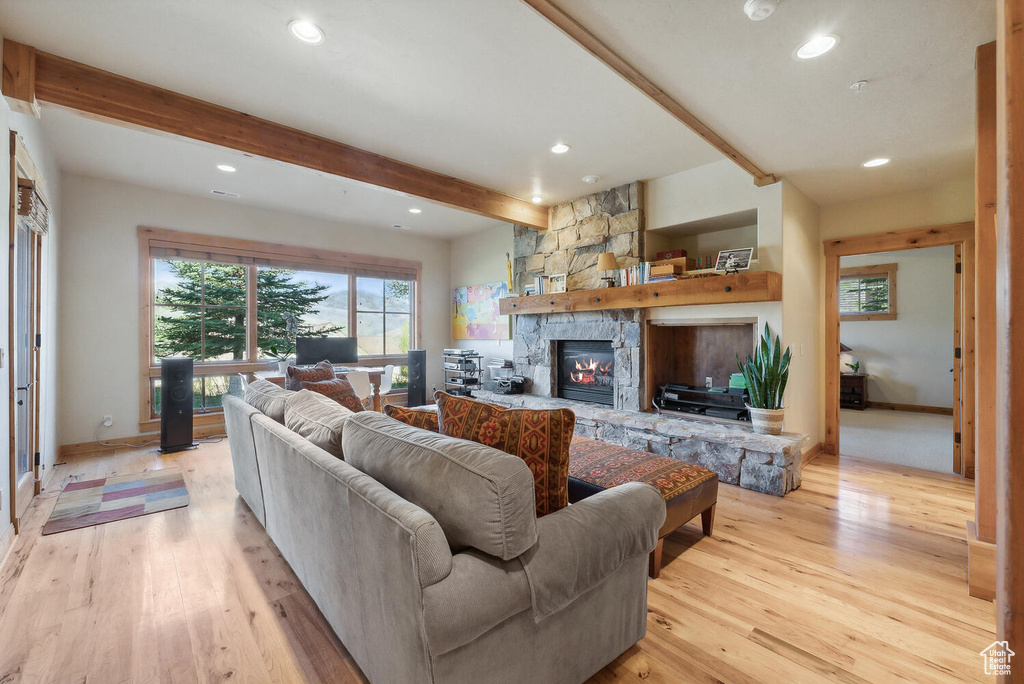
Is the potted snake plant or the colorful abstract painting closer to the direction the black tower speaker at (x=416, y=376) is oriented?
the potted snake plant

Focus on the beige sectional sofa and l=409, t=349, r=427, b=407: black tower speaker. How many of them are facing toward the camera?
1

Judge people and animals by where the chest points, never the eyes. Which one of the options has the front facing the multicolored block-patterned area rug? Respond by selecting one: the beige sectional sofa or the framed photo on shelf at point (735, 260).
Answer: the framed photo on shelf

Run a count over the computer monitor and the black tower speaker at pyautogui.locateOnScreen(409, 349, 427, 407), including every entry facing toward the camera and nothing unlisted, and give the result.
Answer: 2

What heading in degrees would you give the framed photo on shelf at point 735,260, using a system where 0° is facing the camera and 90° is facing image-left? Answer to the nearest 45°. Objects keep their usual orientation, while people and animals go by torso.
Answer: approximately 45°

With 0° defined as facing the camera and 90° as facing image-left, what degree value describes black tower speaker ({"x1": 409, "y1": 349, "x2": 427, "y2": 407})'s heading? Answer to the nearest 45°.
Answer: approximately 0°

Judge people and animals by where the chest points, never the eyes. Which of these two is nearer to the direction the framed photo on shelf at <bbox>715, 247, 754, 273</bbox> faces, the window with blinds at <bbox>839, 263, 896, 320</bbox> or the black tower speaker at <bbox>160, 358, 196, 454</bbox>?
the black tower speaker

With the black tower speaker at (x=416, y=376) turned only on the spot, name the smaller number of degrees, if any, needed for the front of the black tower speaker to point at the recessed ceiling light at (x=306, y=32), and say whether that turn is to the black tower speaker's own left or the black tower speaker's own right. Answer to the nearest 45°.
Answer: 0° — it already faces it

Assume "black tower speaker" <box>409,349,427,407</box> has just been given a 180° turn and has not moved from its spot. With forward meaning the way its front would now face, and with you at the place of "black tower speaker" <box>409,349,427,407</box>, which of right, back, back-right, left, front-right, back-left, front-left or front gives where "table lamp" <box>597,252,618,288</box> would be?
back-right

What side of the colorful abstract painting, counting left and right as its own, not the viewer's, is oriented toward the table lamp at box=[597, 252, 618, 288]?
left

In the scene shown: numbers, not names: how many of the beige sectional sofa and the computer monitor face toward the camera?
1

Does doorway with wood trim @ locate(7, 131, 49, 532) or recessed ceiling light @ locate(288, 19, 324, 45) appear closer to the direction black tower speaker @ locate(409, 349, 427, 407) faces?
the recessed ceiling light

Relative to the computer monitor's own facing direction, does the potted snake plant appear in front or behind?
in front

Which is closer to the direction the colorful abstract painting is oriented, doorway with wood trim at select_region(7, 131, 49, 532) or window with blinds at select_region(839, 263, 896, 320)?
the doorway with wood trim
